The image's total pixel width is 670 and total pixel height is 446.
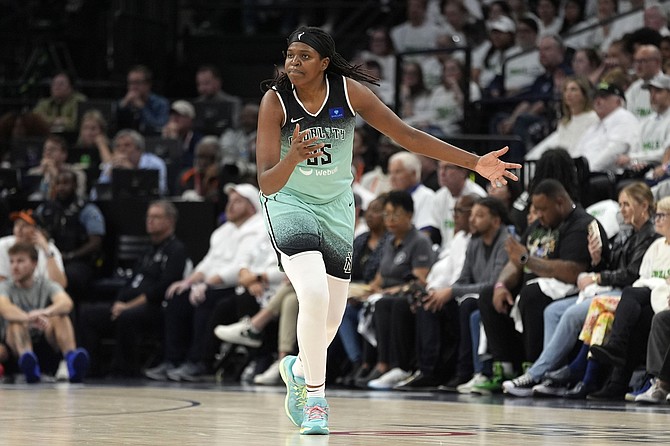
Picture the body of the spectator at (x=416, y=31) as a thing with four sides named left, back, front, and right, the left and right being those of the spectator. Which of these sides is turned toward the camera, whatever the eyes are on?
front

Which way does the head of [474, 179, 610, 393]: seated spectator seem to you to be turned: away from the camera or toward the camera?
toward the camera

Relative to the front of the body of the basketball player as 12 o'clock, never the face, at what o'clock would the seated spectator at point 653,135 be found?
The seated spectator is roughly at 7 o'clock from the basketball player.

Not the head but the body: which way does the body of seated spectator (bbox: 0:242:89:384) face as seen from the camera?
toward the camera

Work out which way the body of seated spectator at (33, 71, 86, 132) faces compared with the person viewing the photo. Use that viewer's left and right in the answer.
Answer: facing the viewer

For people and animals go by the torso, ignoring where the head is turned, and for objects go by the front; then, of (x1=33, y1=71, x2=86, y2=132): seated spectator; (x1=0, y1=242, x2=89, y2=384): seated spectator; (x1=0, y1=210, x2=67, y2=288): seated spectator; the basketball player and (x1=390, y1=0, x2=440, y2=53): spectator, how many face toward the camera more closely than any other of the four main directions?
5

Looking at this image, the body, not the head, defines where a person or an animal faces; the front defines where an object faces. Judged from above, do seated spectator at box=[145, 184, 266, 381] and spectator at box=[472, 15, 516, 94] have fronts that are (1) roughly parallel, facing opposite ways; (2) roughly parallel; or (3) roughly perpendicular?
roughly parallel

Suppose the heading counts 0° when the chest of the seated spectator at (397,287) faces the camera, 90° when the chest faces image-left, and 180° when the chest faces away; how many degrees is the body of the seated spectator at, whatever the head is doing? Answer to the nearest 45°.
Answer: approximately 45°

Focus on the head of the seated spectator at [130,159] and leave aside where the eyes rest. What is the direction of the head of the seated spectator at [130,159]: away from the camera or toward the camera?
toward the camera

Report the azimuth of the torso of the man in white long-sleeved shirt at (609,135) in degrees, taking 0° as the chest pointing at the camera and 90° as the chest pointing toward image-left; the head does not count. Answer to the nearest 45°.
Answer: approximately 45°

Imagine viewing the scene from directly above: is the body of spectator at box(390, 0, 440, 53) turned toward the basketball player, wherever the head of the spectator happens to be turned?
yes

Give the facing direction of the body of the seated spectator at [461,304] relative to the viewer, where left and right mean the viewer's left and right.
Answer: facing the viewer and to the left of the viewer

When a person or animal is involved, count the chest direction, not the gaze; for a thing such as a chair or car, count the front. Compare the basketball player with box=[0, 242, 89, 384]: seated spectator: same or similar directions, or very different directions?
same or similar directions

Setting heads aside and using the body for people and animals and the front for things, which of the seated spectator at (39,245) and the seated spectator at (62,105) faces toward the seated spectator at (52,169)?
the seated spectator at (62,105)

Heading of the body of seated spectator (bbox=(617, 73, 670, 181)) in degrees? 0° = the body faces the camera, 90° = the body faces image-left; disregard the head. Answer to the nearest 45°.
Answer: approximately 45°

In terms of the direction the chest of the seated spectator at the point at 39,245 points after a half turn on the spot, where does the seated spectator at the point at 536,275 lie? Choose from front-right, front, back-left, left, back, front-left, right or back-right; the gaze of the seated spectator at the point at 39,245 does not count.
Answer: back-right

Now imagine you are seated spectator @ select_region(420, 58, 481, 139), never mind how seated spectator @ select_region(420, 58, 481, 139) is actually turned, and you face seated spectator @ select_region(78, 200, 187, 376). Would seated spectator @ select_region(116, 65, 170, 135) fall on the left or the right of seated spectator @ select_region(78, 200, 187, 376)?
right
